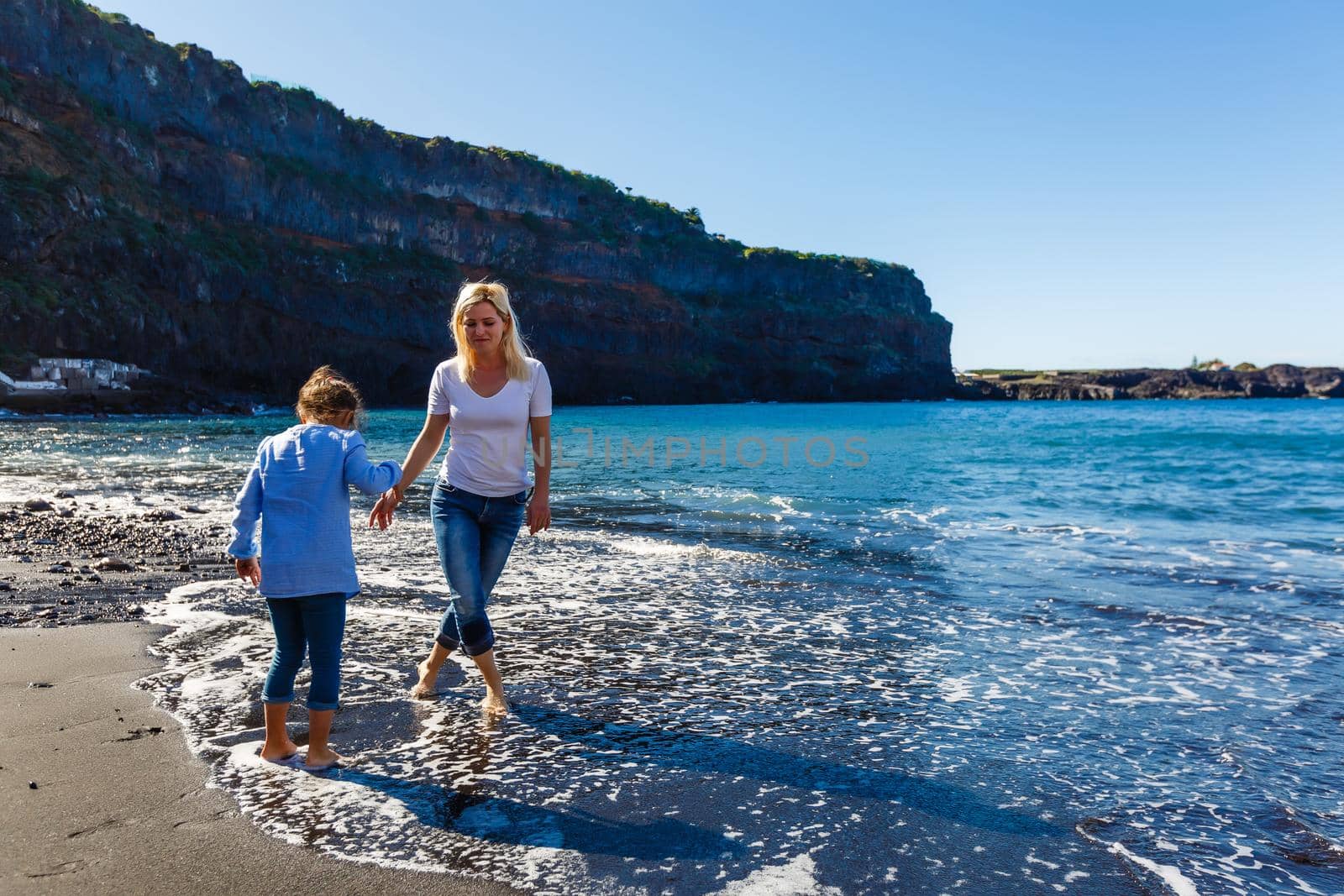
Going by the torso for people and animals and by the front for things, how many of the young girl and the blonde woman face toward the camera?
1

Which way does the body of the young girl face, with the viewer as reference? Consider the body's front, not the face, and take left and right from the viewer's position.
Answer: facing away from the viewer and to the right of the viewer

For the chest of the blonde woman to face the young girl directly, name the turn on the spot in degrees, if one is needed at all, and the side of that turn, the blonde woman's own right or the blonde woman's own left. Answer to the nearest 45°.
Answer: approximately 45° to the blonde woman's own right

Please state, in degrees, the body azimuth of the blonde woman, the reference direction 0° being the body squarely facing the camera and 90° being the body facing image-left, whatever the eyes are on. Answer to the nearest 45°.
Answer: approximately 0°

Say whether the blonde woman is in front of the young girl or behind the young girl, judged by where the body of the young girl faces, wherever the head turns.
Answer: in front

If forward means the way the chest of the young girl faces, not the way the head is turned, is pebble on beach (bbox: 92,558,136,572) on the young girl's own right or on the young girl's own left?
on the young girl's own left

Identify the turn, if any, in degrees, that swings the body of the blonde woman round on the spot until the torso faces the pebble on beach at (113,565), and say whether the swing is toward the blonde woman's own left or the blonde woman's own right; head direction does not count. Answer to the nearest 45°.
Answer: approximately 135° to the blonde woman's own right
